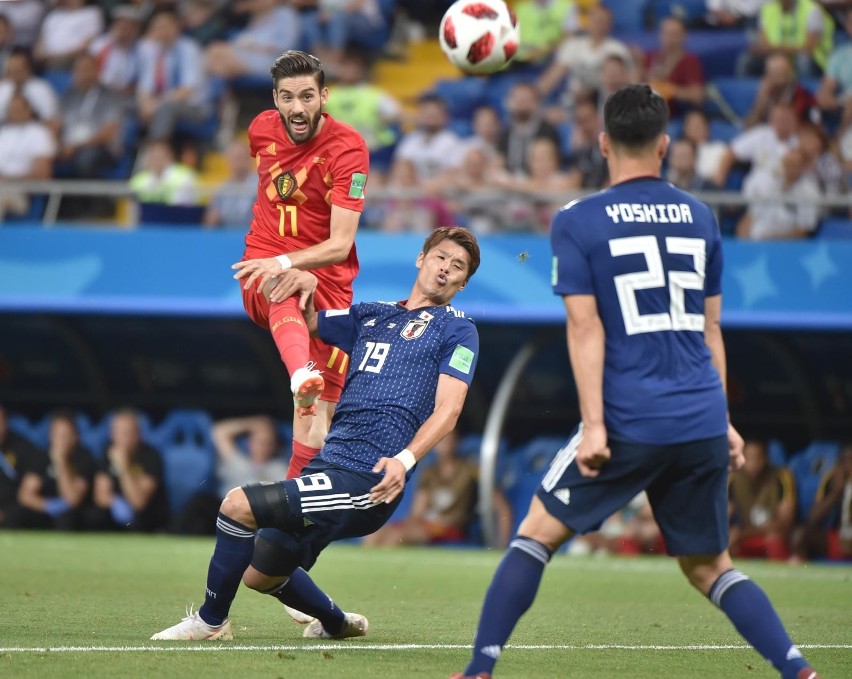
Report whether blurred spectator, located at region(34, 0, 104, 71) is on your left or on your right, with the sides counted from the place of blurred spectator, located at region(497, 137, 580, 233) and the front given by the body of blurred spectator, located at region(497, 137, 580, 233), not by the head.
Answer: on your right

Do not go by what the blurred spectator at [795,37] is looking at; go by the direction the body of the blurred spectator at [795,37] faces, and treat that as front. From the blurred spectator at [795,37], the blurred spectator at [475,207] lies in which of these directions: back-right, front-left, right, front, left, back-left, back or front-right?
front-right

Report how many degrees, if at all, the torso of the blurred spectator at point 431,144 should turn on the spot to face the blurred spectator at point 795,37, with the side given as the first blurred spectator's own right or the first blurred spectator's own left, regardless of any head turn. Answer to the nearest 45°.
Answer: approximately 90° to the first blurred spectator's own left

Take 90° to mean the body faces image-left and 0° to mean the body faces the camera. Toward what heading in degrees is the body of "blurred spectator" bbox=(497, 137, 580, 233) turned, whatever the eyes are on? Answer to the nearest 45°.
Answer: approximately 0°

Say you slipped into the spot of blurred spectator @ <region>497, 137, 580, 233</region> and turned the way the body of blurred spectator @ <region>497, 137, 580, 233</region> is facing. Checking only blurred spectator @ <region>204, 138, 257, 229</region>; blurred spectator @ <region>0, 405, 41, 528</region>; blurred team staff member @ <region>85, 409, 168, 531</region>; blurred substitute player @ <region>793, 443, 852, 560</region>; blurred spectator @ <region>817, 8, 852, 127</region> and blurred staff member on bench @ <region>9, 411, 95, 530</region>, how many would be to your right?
4

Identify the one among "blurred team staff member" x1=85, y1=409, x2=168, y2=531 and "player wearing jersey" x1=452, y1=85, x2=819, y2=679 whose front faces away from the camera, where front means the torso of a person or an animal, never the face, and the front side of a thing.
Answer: the player wearing jersey

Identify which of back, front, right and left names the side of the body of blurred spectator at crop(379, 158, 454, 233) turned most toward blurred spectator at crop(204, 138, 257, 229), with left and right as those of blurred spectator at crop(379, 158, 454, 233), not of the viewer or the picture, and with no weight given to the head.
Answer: right

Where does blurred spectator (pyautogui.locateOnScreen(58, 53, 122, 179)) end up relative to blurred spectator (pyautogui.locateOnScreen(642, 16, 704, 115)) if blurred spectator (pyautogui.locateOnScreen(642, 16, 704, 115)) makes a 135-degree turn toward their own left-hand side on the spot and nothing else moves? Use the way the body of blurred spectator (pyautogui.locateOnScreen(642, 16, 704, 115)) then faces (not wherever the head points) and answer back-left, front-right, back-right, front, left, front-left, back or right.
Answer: back-left

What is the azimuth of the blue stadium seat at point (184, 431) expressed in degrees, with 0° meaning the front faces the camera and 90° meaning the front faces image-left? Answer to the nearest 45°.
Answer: approximately 0°
